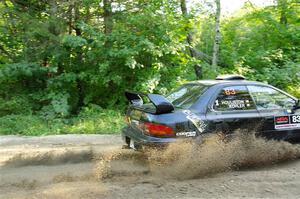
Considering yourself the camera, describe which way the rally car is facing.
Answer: facing away from the viewer and to the right of the viewer
